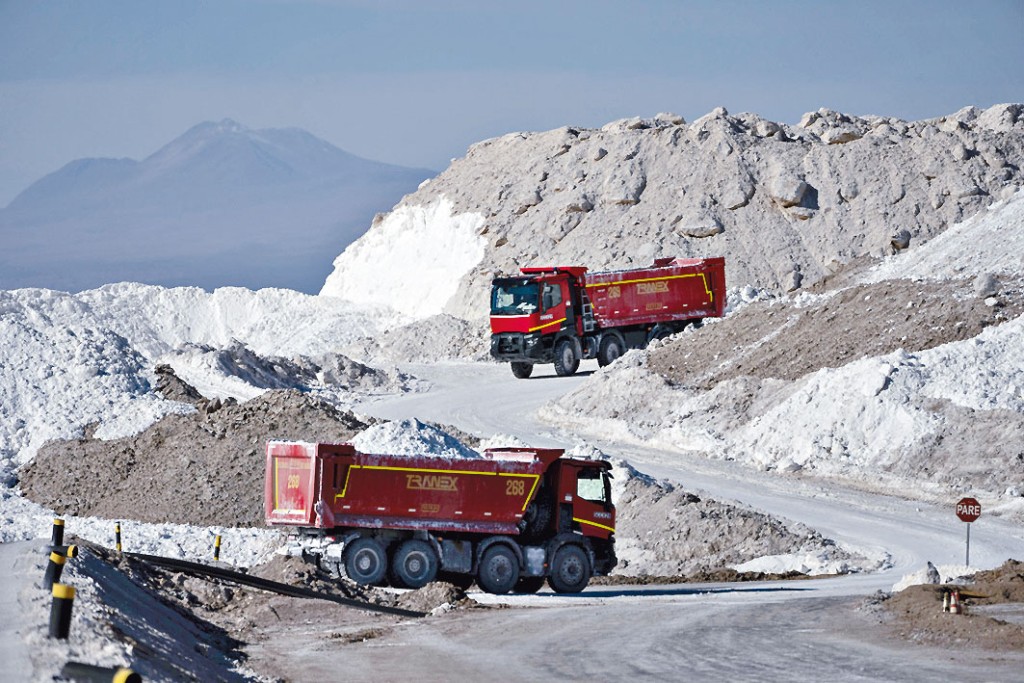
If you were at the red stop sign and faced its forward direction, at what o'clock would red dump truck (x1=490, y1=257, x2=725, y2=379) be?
The red dump truck is roughly at 5 o'clock from the red stop sign.

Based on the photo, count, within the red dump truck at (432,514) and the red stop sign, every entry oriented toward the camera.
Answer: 1

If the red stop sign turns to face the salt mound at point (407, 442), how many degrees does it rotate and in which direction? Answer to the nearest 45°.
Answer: approximately 90° to its right

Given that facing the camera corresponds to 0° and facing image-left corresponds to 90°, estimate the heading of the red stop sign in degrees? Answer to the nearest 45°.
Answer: approximately 0°

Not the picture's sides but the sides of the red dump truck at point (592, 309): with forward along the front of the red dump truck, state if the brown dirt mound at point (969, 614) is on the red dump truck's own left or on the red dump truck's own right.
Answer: on the red dump truck's own left

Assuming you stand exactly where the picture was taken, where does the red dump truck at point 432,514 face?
facing away from the viewer and to the right of the viewer

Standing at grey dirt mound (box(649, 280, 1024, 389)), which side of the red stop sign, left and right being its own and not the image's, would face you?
back

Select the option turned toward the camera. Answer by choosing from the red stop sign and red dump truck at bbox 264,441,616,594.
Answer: the red stop sign

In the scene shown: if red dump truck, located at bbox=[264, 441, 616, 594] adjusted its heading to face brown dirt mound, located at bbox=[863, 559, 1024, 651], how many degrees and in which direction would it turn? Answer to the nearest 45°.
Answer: approximately 45° to its right

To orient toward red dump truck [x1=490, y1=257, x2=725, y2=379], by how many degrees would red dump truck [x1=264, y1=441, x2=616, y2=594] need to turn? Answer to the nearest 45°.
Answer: approximately 45° to its left

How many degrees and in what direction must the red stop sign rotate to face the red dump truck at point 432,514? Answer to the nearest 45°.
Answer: approximately 45° to its right

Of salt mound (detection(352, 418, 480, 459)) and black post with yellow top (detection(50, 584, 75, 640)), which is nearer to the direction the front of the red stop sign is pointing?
the black post with yellow top

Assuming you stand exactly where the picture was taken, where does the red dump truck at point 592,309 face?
facing the viewer and to the left of the viewer
